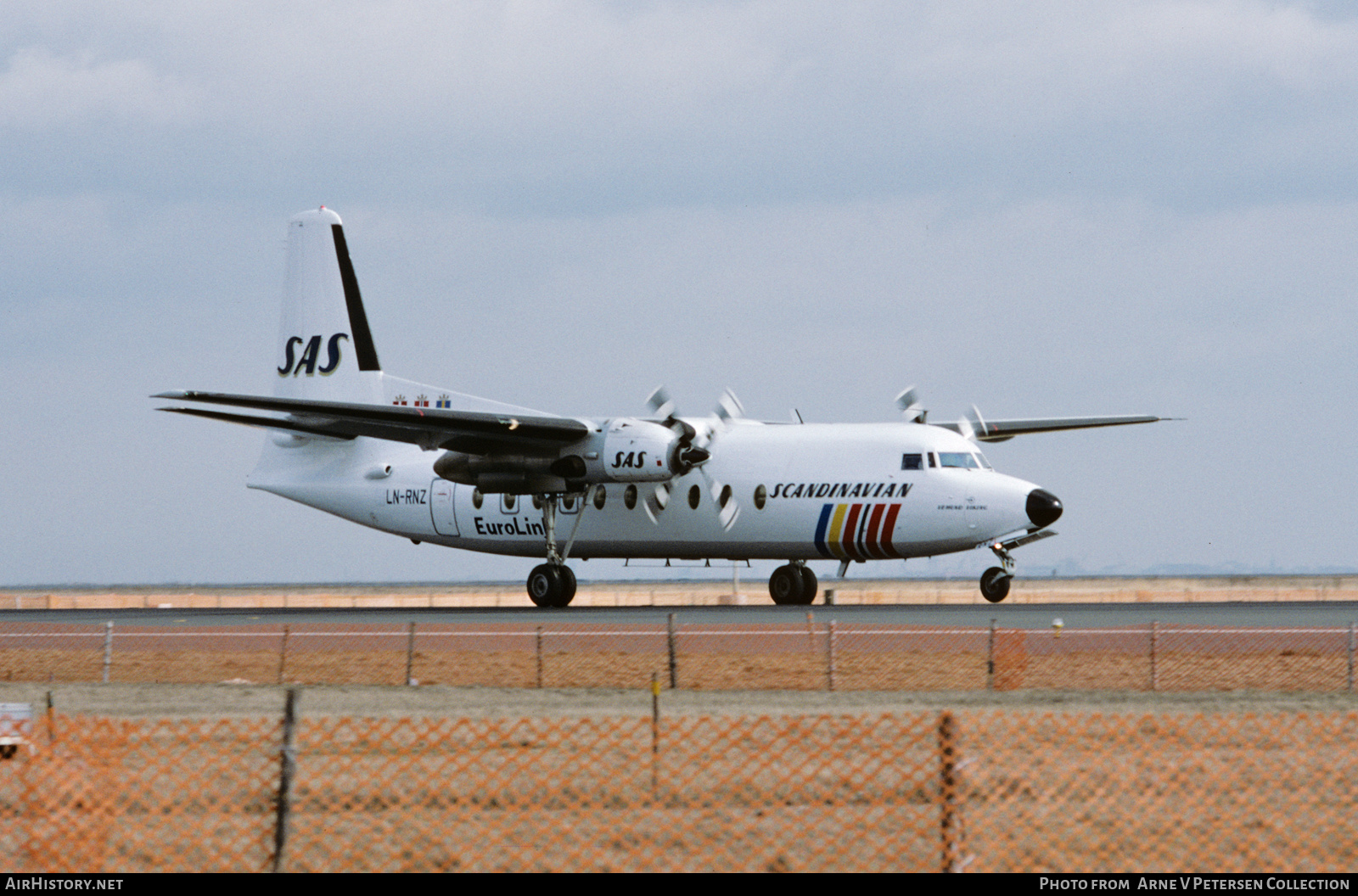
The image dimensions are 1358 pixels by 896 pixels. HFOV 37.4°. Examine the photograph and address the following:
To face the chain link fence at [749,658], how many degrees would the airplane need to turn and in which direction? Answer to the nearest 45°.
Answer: approximately 45° to its right

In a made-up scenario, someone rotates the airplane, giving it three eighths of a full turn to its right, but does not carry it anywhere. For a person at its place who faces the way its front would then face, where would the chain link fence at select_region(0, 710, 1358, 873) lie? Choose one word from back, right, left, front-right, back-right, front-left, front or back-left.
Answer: left

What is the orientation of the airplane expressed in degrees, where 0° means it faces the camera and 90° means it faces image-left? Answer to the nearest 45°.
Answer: approximately 315°
